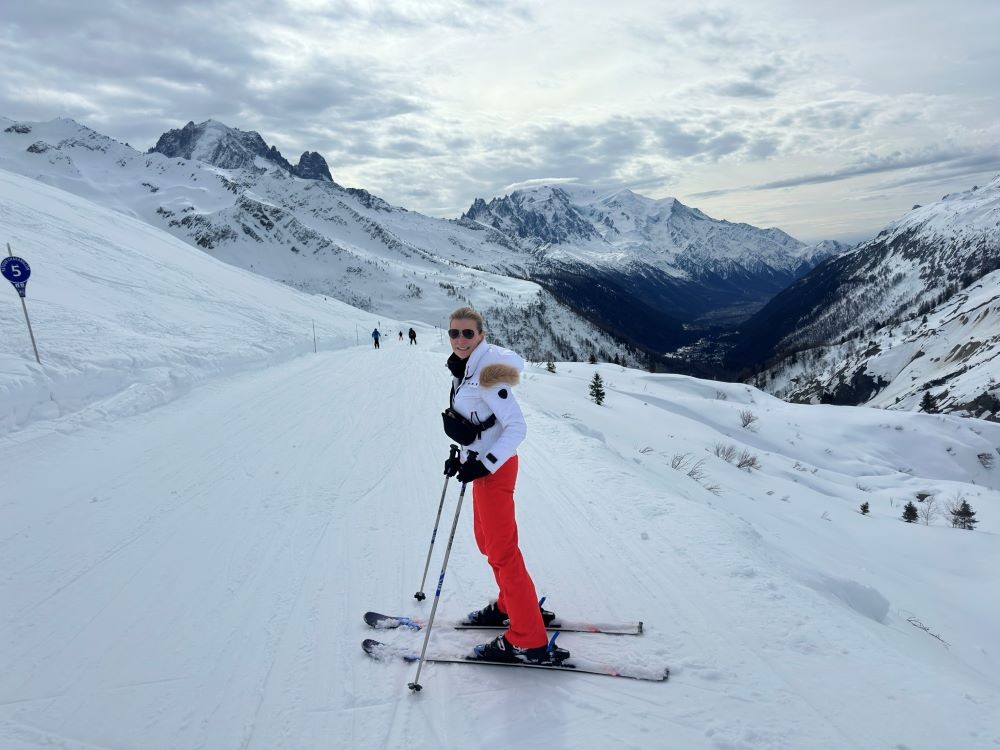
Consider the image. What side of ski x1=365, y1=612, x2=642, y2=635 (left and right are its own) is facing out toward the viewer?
left

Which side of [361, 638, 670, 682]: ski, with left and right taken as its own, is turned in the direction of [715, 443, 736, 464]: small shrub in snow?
right

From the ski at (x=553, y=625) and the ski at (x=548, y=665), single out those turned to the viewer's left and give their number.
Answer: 2

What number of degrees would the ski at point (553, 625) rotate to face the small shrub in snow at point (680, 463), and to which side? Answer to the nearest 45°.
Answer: approximately 90° to its right

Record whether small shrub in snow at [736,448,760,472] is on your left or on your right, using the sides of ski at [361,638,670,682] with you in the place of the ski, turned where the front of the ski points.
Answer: on your right

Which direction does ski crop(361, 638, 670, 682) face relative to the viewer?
to the viewer's left

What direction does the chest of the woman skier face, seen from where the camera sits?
to the viewer's left

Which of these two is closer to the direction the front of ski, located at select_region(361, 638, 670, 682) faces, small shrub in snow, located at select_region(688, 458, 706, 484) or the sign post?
the sign post
